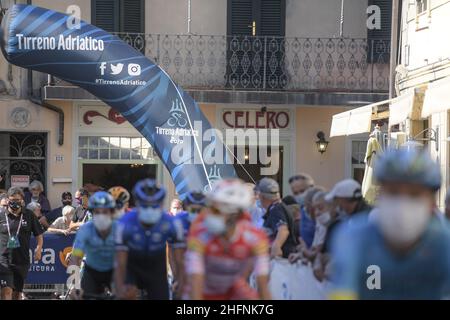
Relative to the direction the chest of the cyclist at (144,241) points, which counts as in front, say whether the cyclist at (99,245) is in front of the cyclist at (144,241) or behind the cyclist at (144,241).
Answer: behind

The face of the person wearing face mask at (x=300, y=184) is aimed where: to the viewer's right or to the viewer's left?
to the viewer's left

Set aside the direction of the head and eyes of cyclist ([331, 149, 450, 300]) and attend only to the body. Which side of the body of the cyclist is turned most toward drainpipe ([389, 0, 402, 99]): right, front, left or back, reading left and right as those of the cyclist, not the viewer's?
back

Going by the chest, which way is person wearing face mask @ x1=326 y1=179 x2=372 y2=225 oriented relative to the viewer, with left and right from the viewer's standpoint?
facing to the left of the viewer

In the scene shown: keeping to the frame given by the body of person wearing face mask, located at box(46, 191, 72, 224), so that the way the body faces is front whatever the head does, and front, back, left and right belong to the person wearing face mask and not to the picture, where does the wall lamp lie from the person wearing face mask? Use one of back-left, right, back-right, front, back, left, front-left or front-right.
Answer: left

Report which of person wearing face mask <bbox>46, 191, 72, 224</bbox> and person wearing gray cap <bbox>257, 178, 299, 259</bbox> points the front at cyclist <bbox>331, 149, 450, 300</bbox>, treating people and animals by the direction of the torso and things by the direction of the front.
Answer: person wearing face mask <bbox>46, 191, 72, 224</bbox>

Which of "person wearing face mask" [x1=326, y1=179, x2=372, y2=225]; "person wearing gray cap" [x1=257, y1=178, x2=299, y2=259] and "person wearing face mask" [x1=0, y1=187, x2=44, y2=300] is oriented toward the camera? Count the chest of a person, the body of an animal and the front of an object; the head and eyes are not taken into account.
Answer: "person wearing face mask" [x1=0, y1=187, x2=44, y2=300]

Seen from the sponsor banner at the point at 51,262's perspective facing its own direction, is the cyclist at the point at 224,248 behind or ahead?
ahead

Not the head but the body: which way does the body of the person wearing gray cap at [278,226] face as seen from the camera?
to the viewer's left
